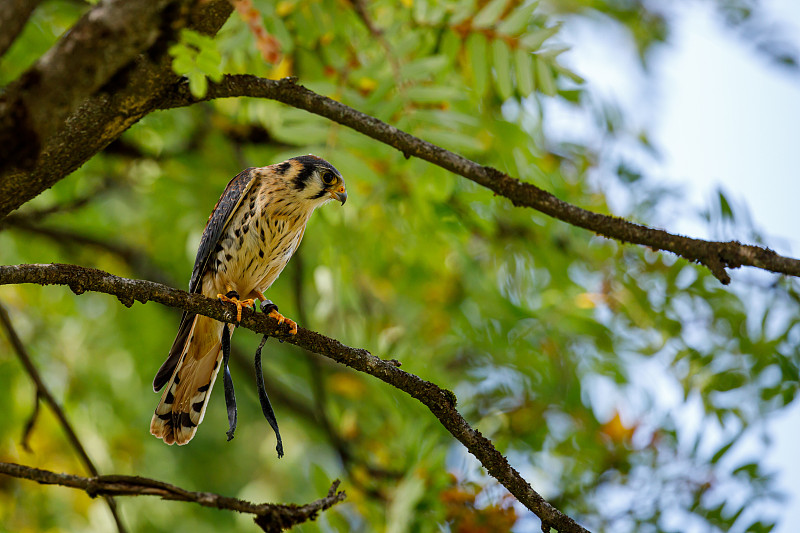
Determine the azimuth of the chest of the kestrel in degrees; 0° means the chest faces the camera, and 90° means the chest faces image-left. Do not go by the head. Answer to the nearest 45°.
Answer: approximately 315°
